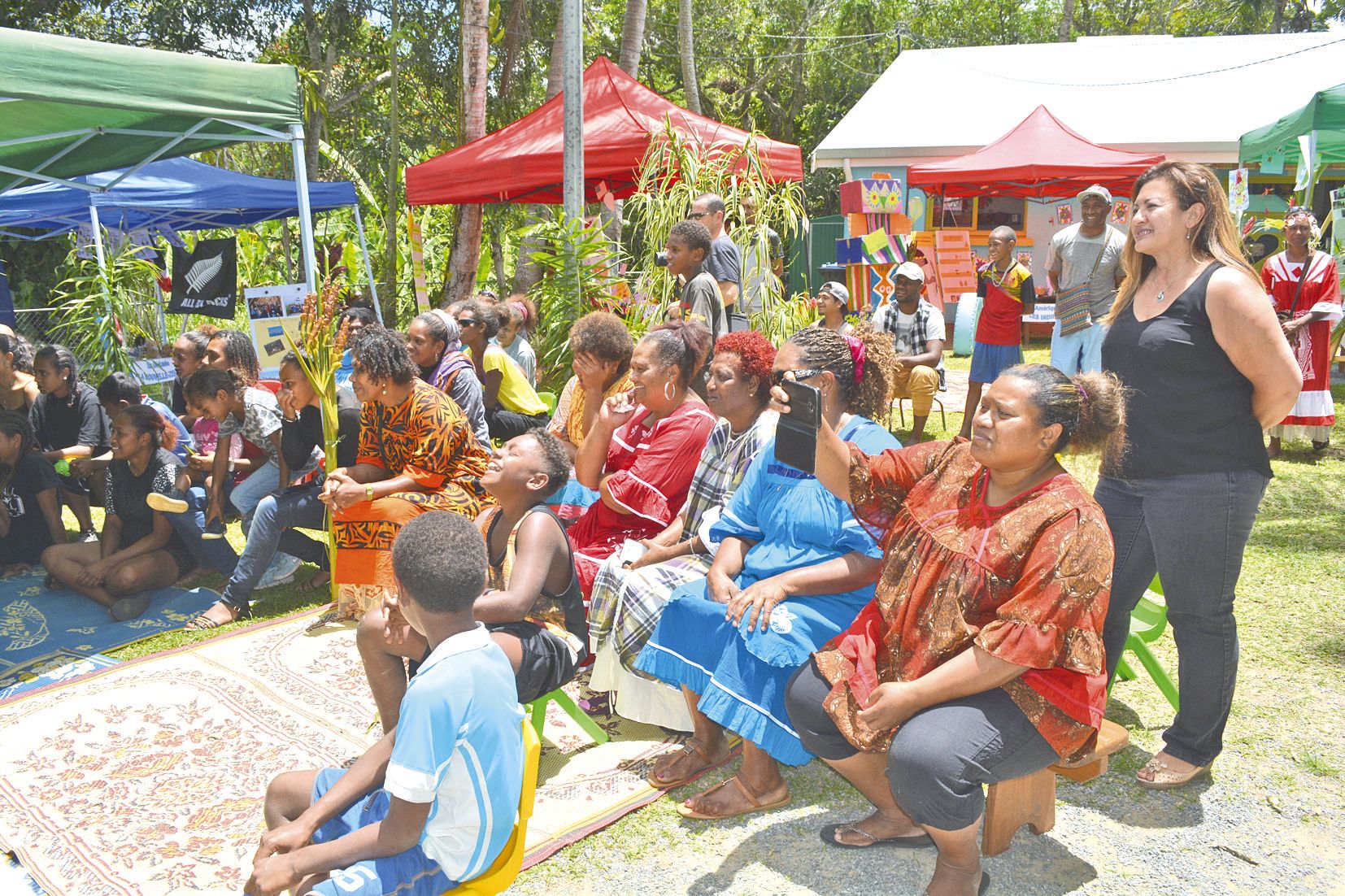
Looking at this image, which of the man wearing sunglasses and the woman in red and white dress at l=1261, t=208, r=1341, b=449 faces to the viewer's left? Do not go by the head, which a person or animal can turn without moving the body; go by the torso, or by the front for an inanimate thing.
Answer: the man wearing sunglasses

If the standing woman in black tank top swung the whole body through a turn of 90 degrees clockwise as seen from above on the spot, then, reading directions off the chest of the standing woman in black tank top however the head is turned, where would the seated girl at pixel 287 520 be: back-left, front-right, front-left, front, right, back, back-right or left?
front-left

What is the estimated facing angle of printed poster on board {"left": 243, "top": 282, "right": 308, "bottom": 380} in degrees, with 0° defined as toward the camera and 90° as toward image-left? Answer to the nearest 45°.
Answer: approximately 0°

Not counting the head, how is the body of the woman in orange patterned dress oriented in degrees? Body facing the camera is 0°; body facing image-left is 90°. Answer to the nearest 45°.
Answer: approximately 90°

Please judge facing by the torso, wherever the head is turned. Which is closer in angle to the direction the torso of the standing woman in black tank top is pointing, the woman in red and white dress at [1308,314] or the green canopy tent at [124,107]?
the green canopy tent

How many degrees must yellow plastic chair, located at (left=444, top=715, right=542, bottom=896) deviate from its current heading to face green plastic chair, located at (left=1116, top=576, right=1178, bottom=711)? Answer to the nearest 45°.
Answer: approximately 135° to its right

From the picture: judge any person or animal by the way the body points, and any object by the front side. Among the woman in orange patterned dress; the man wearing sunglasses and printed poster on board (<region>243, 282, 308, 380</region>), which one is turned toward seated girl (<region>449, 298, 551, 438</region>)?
the man wearing sunglasses

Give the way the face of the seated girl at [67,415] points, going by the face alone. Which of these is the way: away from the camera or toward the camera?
toward the camera

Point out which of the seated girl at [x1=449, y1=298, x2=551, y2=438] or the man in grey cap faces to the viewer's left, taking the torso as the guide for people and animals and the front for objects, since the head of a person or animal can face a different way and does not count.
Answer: the seated girl

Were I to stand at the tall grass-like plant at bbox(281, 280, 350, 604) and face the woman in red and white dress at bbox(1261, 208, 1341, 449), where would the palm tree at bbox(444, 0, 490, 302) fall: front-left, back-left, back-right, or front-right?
front-left

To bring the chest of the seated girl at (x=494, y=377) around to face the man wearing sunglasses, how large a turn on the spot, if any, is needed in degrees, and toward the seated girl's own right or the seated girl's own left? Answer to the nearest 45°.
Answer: approximately 180°

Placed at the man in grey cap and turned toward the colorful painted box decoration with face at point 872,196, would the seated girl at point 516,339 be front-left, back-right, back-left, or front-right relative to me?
front-left

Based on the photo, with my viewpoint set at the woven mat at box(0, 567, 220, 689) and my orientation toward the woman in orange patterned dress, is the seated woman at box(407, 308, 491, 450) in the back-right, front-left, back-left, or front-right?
front-left

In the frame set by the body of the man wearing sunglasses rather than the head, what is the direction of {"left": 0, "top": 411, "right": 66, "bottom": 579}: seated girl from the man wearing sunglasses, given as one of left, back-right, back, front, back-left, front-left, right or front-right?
front

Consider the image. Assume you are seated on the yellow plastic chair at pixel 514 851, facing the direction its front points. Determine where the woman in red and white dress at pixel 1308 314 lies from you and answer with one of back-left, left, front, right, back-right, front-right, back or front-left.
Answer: back-right

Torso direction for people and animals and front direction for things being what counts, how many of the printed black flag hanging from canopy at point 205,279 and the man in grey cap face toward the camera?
2
